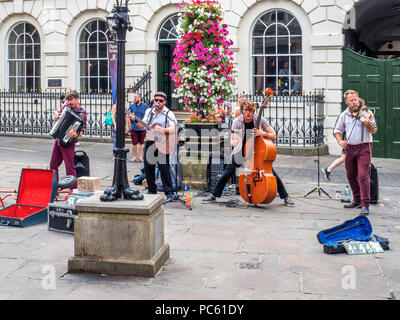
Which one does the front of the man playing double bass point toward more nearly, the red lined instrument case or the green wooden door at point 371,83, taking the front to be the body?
the red lined instrument case

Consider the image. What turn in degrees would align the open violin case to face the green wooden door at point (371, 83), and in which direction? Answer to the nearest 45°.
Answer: approximately 180°

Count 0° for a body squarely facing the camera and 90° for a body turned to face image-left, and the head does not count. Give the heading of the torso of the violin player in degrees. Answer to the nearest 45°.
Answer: approximately 0°

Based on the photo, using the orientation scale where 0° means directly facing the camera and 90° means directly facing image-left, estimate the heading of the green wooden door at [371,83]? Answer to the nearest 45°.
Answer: approximately 0°

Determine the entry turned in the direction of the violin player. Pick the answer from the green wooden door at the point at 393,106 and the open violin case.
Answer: the green wooden door

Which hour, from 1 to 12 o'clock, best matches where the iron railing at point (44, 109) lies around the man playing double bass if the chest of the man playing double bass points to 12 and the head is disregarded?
The iron railing is roughly at 5 o'clock from the man playing double bass.

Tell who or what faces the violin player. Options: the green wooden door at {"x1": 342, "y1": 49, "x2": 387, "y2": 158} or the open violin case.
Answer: the green wooden door
